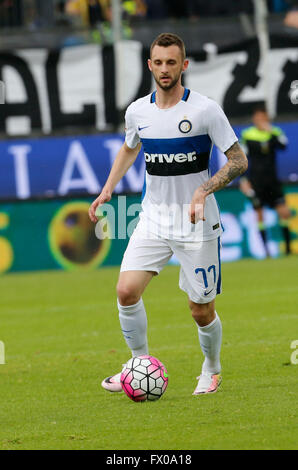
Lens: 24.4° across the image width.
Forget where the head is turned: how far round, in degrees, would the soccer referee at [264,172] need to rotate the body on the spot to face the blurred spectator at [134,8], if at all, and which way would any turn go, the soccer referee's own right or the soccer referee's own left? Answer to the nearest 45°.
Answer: approximately 135° to the soccer referee's own right

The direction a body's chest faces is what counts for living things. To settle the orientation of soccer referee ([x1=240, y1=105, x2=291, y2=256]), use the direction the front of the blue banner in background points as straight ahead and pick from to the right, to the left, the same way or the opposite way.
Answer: the same way

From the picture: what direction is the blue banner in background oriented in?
toward the camera

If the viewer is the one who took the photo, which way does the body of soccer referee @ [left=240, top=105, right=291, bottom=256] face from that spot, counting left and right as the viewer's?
facing the viewer

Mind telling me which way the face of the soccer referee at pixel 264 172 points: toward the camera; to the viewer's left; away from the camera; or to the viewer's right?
toward the camera

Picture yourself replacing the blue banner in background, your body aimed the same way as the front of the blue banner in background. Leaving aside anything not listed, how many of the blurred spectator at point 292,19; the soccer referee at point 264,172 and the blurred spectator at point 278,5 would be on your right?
0

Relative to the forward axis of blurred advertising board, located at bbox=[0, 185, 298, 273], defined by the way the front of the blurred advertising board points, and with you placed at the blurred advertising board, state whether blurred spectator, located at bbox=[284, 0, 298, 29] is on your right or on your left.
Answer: on your left

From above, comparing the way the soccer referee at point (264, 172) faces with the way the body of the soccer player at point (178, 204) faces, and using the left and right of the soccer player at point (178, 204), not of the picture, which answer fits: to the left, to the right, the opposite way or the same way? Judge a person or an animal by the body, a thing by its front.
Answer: the same way

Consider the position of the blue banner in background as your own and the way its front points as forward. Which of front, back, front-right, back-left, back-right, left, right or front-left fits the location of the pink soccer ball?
front

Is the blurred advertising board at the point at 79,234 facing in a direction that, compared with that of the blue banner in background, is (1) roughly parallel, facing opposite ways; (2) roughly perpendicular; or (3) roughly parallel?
roughly parallel

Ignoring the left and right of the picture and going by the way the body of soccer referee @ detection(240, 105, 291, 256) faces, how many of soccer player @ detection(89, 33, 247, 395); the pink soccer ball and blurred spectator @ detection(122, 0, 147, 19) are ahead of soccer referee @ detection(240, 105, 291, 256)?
2

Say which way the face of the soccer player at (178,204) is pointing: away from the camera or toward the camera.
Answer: toward the camera
